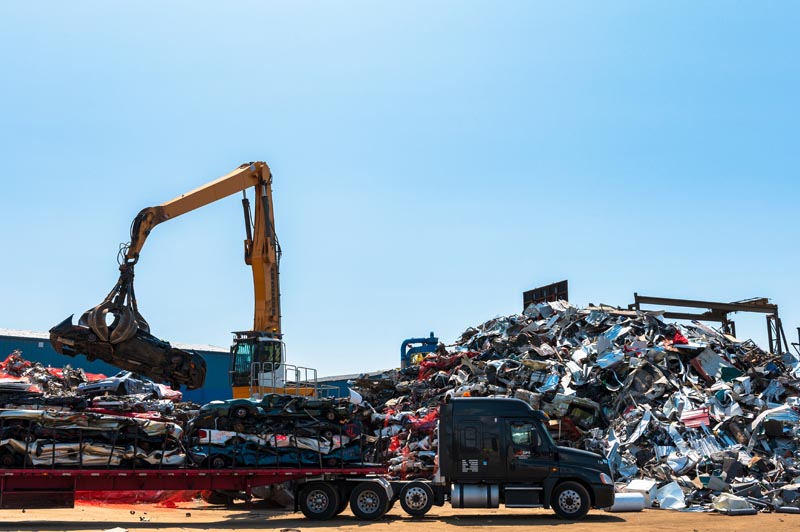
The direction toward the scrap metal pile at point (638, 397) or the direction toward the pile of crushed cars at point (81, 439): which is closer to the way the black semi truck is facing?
the scrap metal pile

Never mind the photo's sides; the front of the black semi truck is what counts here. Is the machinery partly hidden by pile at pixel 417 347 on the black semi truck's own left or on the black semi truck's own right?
on the black semi truck's own left

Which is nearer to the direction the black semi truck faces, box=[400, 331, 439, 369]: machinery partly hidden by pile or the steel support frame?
the steel support frame

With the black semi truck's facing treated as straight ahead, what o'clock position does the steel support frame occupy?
The steel support frame is roughly at 10 o'clock from the black semi truck.

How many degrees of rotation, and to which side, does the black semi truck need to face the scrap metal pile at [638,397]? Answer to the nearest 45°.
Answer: approximately 45° to its left

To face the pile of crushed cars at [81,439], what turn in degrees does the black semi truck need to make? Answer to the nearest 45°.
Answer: approximately 180°

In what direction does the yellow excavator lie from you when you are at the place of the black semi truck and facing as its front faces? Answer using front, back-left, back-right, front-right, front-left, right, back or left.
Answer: back-left

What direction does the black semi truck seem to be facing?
to the viewer's right

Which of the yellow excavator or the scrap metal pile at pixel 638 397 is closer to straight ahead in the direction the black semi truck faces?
the scrap metal pile
